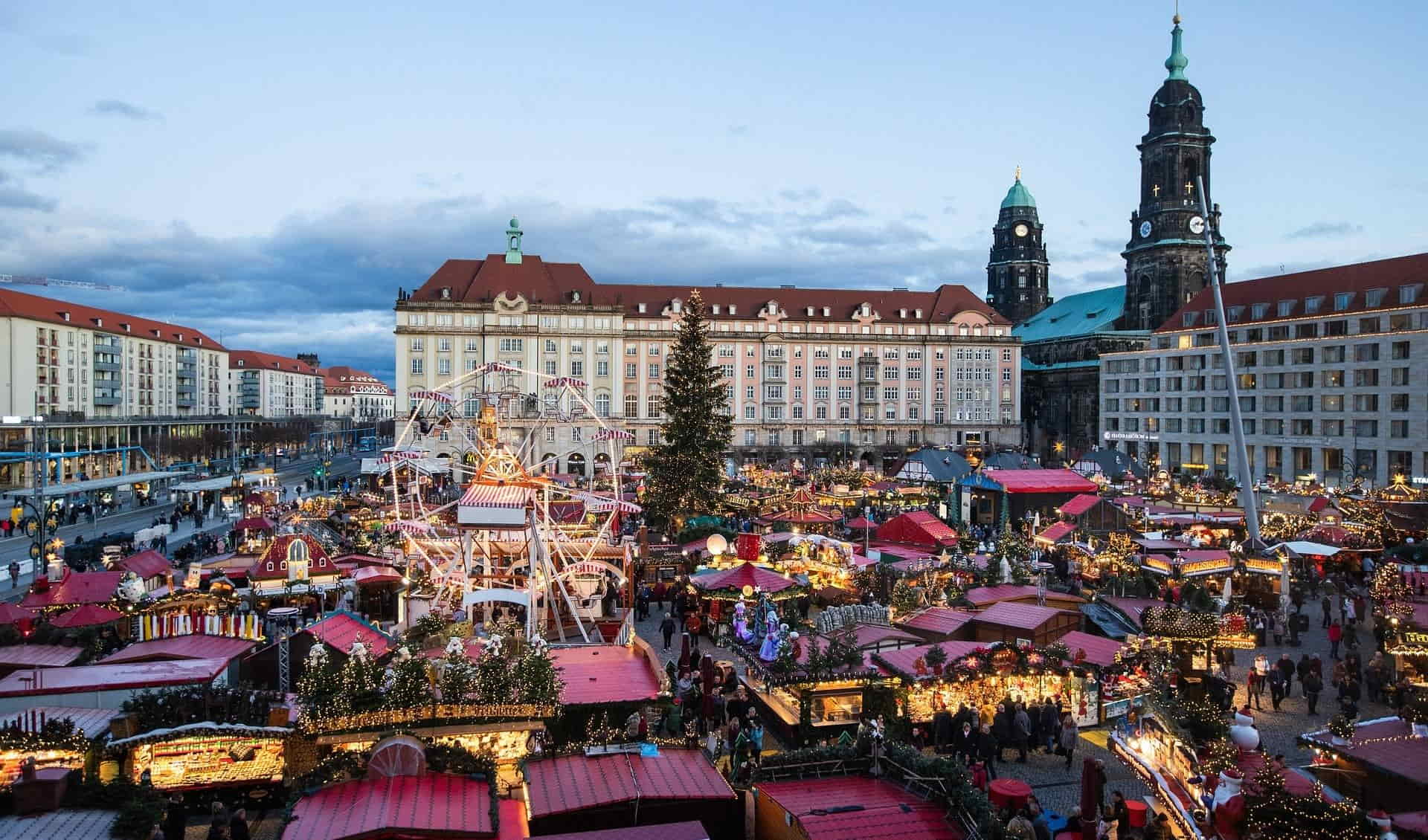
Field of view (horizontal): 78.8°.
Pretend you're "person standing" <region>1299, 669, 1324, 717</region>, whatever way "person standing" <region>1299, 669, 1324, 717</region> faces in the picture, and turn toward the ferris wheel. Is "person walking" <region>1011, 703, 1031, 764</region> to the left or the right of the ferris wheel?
left

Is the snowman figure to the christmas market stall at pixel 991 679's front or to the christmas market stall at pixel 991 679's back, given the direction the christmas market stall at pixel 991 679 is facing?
to the front

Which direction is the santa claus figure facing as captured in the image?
to the viewer's left

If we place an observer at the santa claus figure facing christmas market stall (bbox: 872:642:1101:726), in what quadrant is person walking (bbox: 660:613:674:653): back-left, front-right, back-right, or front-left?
front-left

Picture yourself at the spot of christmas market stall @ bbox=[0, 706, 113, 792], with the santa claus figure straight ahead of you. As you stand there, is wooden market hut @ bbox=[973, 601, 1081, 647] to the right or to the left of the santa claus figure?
left

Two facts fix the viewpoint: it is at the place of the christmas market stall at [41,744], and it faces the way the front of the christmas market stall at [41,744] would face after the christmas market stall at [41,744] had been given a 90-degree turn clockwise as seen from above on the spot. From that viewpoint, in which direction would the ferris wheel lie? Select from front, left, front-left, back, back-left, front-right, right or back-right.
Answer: back-right

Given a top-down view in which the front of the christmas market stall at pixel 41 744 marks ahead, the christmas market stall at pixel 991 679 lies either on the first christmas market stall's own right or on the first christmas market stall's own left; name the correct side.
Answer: on the first christmas market stall's own left

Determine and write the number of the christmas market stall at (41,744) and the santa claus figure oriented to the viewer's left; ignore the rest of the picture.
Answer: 1

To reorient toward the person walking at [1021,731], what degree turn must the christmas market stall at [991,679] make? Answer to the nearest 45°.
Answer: approximately 45° to its left

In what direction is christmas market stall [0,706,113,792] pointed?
toward the camera

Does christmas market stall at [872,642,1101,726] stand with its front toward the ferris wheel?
no

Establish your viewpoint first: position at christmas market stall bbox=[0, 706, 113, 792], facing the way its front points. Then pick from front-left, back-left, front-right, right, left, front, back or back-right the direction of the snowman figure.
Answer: front-left

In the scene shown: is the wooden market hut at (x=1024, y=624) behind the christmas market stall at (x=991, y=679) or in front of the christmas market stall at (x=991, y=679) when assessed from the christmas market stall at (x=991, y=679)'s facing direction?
behind

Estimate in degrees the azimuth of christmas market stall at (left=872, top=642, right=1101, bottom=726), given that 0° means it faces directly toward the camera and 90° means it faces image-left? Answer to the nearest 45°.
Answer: approximately 0°

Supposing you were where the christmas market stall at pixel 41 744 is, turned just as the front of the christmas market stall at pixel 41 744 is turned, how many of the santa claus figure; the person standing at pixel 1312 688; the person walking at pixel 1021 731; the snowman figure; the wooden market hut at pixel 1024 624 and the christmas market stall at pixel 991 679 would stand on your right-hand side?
0

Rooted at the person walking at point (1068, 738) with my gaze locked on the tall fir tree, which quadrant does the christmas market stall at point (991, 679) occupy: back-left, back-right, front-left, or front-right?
front-left

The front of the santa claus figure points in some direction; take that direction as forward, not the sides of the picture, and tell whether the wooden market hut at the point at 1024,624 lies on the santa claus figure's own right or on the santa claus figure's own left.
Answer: on the santa claus figure's own right
